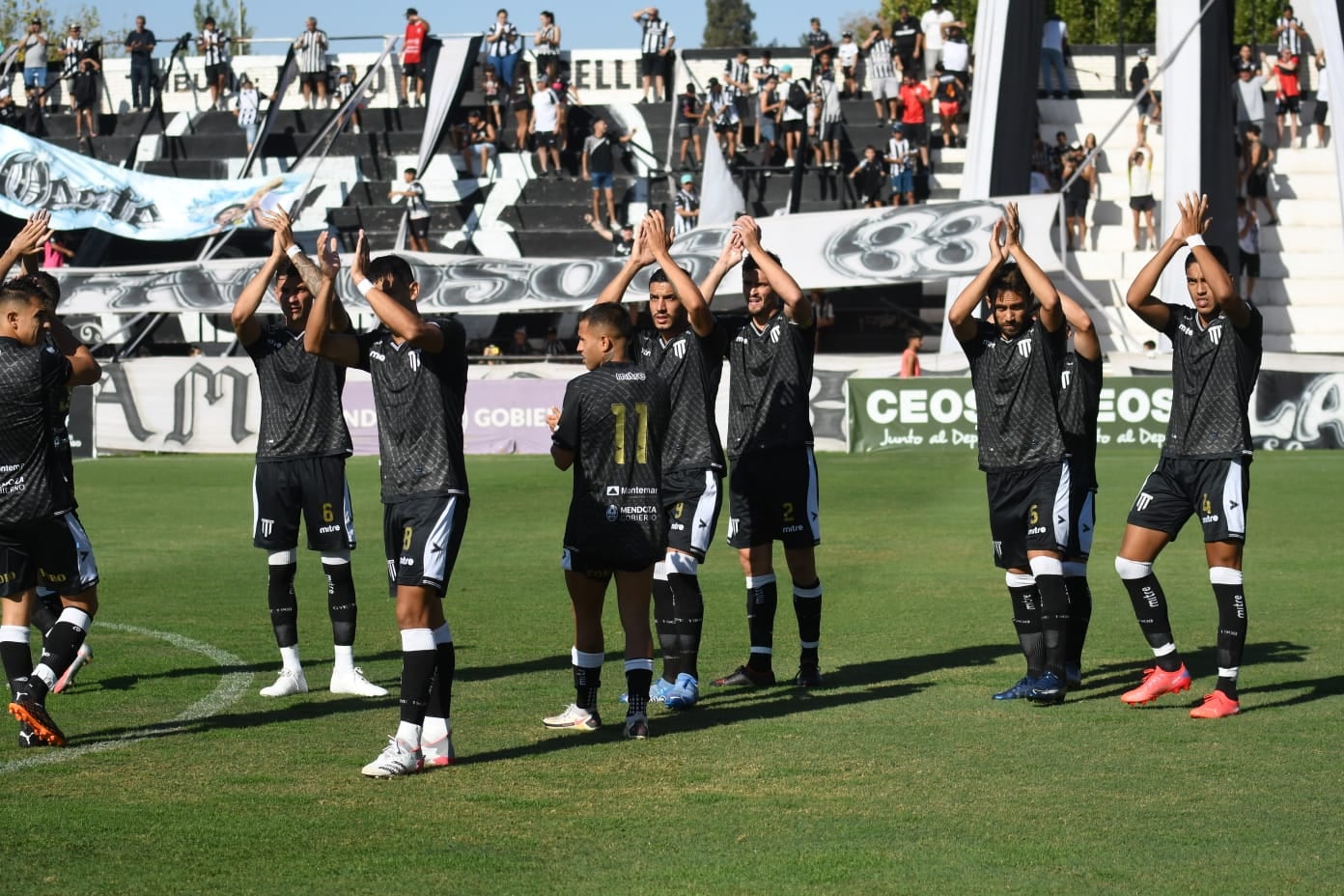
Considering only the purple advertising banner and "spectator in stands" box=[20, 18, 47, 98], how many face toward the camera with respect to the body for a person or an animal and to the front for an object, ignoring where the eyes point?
2

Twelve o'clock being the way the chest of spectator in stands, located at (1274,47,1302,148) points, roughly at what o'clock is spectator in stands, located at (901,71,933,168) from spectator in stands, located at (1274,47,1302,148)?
spectator in stands, located at (901,71,933,168) is roughly at 2 o'clock from spectator in stands, located at (1274,47,1302,148).

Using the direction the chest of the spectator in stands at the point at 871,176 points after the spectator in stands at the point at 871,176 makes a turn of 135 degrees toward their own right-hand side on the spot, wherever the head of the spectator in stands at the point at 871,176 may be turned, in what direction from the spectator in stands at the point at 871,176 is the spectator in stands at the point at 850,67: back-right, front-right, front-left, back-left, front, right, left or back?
front-right

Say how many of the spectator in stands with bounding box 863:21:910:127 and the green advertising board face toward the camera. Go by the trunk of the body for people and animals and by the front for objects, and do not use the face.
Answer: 2

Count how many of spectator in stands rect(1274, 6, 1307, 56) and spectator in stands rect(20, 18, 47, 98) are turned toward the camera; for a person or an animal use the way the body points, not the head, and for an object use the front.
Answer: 2

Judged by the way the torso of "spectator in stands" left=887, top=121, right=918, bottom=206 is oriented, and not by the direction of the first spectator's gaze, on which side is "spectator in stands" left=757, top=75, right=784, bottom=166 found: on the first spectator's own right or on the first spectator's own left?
on the first spectator's own right

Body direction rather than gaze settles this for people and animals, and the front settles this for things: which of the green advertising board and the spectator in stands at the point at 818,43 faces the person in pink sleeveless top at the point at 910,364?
the spectator in stands at the point at 818,43

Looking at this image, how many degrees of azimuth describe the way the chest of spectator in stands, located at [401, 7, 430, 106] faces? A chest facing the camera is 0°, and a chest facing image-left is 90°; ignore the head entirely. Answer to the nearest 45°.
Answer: approximately 0°
